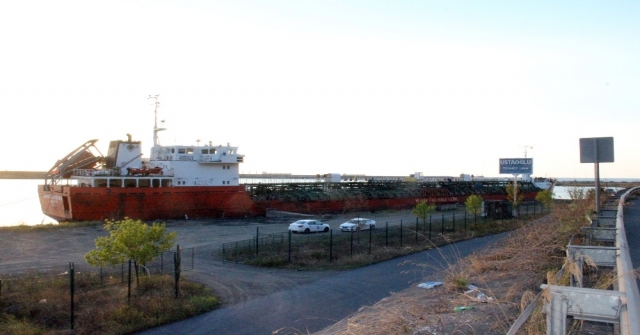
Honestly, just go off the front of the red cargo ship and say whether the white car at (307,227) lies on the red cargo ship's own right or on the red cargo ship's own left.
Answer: on the red cargo ship's own right

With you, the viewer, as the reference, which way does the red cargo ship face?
facing away from the viewer and to the right of the viewer

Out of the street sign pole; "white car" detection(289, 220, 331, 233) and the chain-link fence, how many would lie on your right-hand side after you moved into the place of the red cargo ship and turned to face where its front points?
3

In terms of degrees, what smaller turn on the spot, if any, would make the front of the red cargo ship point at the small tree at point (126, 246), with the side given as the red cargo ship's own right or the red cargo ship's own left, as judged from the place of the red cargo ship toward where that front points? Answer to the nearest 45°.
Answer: approximately 135° to the red cargo ship's own right

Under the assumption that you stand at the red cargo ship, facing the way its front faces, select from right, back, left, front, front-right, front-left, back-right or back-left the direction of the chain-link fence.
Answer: right

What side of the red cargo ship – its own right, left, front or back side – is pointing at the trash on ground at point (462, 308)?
right

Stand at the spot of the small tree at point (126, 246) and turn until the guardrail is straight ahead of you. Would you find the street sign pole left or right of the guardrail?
left

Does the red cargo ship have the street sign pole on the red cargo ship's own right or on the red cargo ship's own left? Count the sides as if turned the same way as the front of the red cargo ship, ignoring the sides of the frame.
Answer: on the red cargo ship's own right

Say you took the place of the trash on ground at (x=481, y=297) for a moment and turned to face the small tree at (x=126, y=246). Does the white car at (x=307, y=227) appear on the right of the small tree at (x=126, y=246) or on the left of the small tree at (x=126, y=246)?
right
